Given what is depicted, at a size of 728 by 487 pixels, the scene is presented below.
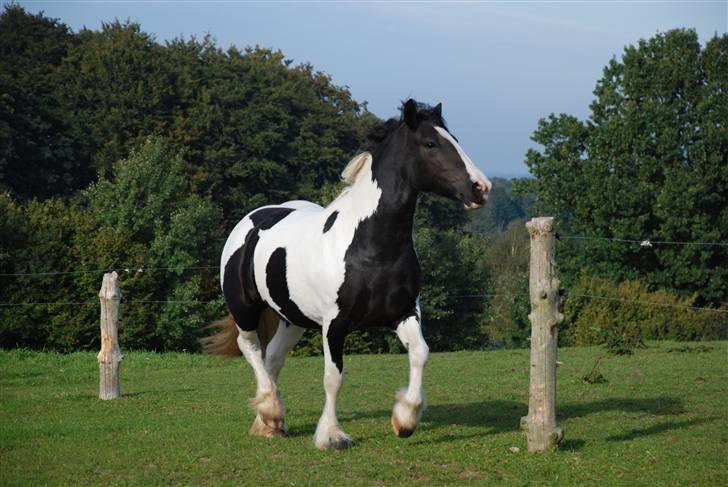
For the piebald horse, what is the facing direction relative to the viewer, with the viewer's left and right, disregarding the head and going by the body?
facing the viewer and to the right of the viewer

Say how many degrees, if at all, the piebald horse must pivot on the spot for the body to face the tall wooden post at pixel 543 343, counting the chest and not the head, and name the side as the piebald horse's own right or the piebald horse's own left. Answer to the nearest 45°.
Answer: approximately 45° to the piebald horse's own left

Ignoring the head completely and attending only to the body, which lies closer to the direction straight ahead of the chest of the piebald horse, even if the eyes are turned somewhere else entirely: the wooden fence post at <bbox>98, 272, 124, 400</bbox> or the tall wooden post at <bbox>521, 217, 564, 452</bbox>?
the tall wooden post

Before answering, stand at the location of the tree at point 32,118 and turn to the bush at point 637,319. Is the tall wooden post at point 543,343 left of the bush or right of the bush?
right

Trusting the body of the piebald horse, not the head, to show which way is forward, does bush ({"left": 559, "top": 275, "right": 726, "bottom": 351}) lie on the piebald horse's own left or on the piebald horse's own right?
on the piebald horse's own left

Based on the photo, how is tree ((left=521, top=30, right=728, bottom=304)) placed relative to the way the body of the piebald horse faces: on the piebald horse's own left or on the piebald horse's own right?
on the piebald horse's own left
